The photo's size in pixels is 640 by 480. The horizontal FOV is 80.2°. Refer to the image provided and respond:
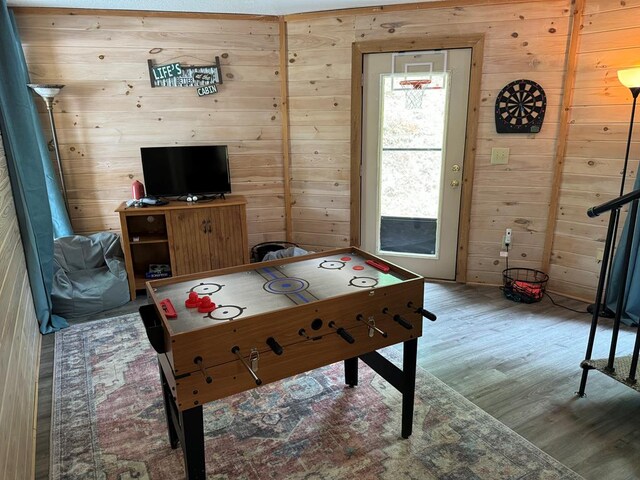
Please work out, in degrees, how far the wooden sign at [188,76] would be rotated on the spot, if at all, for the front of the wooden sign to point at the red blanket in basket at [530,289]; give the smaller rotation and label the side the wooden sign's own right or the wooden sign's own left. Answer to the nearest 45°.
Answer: approximately 45° to the wooden sign's own left

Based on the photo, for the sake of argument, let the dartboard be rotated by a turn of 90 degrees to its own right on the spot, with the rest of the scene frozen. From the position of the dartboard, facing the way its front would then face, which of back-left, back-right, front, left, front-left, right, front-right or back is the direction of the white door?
front

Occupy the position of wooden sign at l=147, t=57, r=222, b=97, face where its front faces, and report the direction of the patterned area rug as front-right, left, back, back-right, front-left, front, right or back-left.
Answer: front

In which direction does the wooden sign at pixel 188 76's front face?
toward the camera

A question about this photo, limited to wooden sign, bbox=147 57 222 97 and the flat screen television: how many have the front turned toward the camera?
2

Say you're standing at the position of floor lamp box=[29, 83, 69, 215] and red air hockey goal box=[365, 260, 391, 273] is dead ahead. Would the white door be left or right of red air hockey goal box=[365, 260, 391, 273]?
left

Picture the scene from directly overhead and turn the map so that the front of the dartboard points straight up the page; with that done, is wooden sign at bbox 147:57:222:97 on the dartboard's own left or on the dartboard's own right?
on the dartboard's own right

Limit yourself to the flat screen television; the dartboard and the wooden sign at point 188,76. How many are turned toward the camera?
3

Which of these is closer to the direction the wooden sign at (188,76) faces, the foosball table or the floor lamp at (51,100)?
the foosball table

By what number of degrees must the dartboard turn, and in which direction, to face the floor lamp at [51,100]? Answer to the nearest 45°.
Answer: approximately 45° to its right

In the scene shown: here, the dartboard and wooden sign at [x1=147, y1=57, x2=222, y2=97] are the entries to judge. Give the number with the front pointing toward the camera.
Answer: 2

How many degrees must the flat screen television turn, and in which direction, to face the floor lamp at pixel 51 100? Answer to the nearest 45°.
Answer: approximately 90° to its right

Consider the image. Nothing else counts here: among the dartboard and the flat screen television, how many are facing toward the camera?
2

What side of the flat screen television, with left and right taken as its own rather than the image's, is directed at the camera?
front

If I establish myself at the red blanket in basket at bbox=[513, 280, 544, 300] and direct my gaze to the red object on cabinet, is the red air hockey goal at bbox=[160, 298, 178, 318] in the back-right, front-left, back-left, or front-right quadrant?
front-left
